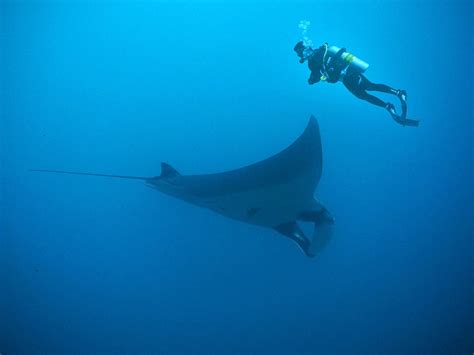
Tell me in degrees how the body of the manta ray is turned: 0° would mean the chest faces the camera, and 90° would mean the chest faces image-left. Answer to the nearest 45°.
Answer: approximately 270°
